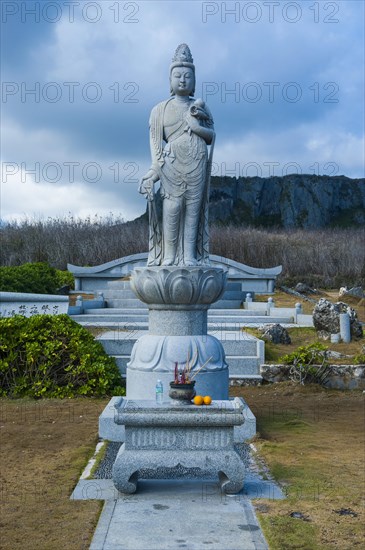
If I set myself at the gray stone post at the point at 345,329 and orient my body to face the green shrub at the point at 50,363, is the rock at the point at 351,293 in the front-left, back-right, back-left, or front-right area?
back-right

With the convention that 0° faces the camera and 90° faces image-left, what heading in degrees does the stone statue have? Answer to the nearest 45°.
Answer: approximately 0°

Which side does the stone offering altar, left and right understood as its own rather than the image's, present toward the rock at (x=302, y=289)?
back

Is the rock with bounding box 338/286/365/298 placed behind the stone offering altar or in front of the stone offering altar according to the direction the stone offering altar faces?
behind

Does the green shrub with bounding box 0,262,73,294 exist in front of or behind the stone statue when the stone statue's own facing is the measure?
behind

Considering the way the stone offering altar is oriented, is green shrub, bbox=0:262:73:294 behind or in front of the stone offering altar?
behind

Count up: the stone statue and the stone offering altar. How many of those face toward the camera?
2

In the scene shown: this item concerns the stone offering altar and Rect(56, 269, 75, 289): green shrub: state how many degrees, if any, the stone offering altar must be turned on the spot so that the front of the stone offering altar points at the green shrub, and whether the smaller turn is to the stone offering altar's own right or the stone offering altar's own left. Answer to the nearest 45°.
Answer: approximately 180°

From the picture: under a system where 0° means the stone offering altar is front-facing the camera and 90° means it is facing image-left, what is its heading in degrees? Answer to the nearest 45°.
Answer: approximately 0°

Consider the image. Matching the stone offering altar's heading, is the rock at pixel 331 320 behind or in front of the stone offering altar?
behind

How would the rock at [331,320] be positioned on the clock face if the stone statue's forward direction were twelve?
The rock is roughly at 7 o'clock from the stone statue.

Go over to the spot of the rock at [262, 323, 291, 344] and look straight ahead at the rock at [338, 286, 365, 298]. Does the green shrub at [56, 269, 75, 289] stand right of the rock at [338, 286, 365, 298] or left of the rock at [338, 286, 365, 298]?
left

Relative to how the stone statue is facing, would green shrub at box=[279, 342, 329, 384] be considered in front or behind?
behind
